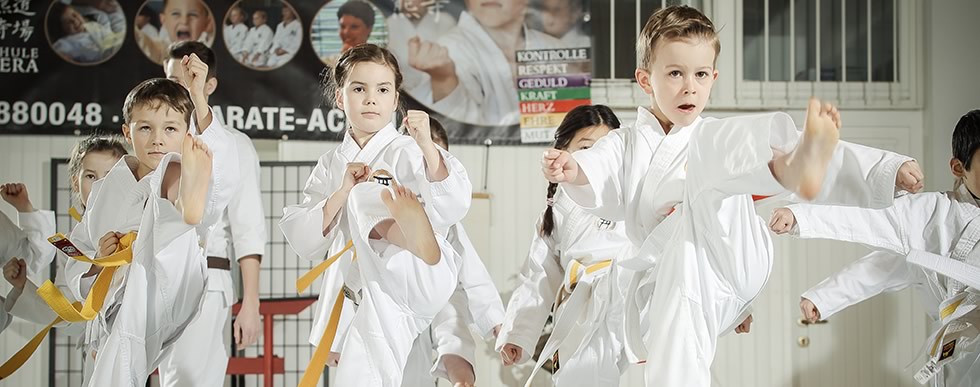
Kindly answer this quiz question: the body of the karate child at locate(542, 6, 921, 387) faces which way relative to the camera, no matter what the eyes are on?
toward the camera

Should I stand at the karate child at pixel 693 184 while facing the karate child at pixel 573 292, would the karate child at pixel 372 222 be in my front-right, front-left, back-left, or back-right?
front-left

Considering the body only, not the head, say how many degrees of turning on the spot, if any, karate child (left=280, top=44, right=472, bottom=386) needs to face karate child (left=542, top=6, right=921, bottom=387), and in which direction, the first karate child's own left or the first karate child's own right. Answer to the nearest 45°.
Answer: approximately 45° to the first karate child's own left

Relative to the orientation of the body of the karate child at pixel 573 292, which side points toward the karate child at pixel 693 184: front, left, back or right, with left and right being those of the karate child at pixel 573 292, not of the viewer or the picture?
front

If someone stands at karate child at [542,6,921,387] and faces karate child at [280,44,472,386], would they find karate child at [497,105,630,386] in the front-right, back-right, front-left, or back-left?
front-right

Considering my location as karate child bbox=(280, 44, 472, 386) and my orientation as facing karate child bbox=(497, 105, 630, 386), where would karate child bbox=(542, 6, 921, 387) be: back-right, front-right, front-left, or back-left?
front-right

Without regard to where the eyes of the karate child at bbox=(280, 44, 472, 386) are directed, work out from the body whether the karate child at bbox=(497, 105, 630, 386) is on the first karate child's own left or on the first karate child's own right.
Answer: on the first karate child's own left

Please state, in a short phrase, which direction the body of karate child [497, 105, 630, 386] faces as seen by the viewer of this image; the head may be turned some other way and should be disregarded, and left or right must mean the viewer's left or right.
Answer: facing the viewer

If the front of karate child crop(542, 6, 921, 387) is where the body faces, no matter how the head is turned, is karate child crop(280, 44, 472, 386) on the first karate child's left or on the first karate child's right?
on the first karate child's right

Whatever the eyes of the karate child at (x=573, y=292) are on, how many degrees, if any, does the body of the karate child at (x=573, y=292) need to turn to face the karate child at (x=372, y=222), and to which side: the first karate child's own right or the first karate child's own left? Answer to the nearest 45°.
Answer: approximately 45° to the first karate child's own right
